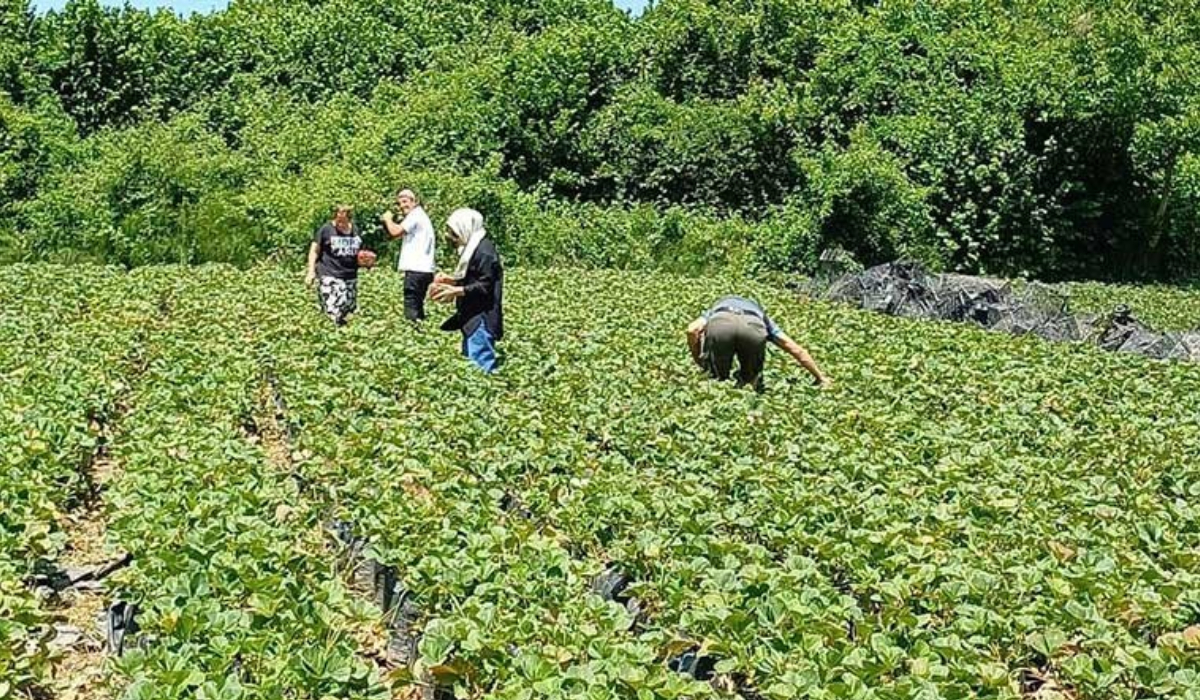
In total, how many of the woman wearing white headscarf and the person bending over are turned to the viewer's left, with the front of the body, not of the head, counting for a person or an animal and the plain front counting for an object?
1

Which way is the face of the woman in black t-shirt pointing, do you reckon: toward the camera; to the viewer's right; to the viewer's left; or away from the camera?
toward the camera

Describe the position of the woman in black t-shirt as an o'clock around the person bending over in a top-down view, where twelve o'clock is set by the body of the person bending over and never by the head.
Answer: The woman in black t-shirt is roughly at 10 o'clock from the person bending over.

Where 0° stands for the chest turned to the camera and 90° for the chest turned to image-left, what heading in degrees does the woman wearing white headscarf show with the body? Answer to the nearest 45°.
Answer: approximately 90°

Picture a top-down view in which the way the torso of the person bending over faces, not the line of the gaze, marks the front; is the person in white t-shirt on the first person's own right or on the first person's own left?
on the first person's own left

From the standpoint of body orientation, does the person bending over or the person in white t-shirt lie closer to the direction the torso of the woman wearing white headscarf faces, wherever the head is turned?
the person in white t-shirt

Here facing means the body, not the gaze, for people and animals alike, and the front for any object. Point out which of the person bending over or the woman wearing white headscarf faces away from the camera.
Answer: the person bending over

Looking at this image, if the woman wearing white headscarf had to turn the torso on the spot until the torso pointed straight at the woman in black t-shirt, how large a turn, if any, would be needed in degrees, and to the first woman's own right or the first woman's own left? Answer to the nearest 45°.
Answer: approximately 45° to the first woman's own right

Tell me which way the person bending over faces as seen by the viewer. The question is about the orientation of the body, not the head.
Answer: away from the camera

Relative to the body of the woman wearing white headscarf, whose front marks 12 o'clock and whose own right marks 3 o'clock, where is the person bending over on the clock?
The person bending over is roughly at 7 o'clock from the woman wearing white headscarf.

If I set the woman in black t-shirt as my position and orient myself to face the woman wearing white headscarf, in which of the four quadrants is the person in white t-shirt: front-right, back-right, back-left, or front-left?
front-left

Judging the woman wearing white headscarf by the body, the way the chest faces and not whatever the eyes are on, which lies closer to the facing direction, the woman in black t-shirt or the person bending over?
the woman in black t-shirt

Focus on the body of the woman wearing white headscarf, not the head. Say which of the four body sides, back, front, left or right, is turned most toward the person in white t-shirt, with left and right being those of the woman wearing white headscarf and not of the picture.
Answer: right

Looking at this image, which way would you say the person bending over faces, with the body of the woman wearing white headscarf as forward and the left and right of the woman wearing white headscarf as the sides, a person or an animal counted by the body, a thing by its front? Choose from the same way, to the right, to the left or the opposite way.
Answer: to the right
